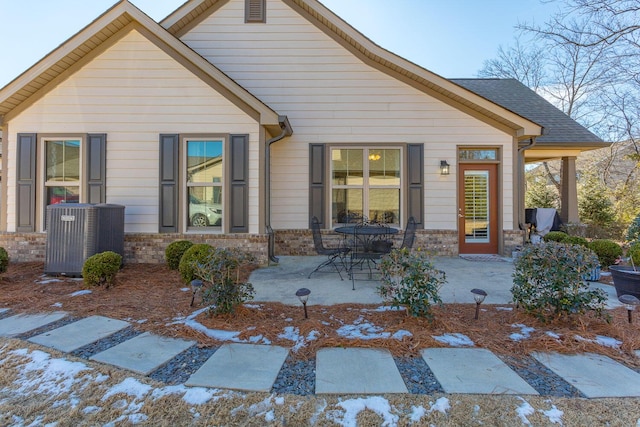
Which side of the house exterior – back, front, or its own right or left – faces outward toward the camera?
front

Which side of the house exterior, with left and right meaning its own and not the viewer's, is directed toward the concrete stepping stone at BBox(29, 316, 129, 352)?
front

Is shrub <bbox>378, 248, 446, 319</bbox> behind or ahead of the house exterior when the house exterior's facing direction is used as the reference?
ahead

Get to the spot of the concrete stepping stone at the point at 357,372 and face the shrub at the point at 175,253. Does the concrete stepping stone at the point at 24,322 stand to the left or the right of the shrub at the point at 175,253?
left

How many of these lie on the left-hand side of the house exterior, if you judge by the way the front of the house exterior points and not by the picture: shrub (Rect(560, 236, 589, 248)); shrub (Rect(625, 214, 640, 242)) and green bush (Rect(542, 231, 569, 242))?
3

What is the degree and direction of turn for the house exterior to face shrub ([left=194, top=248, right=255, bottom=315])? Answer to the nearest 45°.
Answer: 0° — it already faces it

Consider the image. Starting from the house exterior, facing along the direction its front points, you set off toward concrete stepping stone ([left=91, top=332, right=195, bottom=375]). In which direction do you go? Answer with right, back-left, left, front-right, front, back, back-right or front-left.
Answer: front

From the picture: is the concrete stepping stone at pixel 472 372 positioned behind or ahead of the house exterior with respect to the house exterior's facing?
ahead

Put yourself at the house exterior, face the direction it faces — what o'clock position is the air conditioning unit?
The air conditioning unit is roughly at 2 o'clock from the house exterior.

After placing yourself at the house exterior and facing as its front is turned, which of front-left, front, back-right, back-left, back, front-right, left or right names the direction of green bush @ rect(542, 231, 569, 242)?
left

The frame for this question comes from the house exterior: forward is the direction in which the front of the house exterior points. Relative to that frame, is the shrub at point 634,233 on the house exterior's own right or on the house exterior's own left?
on the house exterior's own left

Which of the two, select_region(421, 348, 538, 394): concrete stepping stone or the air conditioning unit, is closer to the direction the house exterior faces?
the concrete stepping stone

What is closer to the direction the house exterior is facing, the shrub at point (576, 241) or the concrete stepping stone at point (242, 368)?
the concrete stepping stone

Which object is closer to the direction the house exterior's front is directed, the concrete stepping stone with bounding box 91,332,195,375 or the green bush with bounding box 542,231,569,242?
the concrete stepping stone

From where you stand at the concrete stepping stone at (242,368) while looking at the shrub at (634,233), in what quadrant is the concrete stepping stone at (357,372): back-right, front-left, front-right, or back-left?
front-right

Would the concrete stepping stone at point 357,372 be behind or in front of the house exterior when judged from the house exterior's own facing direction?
in front

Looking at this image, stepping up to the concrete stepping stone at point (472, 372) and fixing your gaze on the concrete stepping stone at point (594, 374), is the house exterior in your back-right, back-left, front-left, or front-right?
back-left

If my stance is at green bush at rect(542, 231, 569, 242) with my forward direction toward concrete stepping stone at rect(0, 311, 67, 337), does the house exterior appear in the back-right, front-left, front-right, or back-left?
front-right
